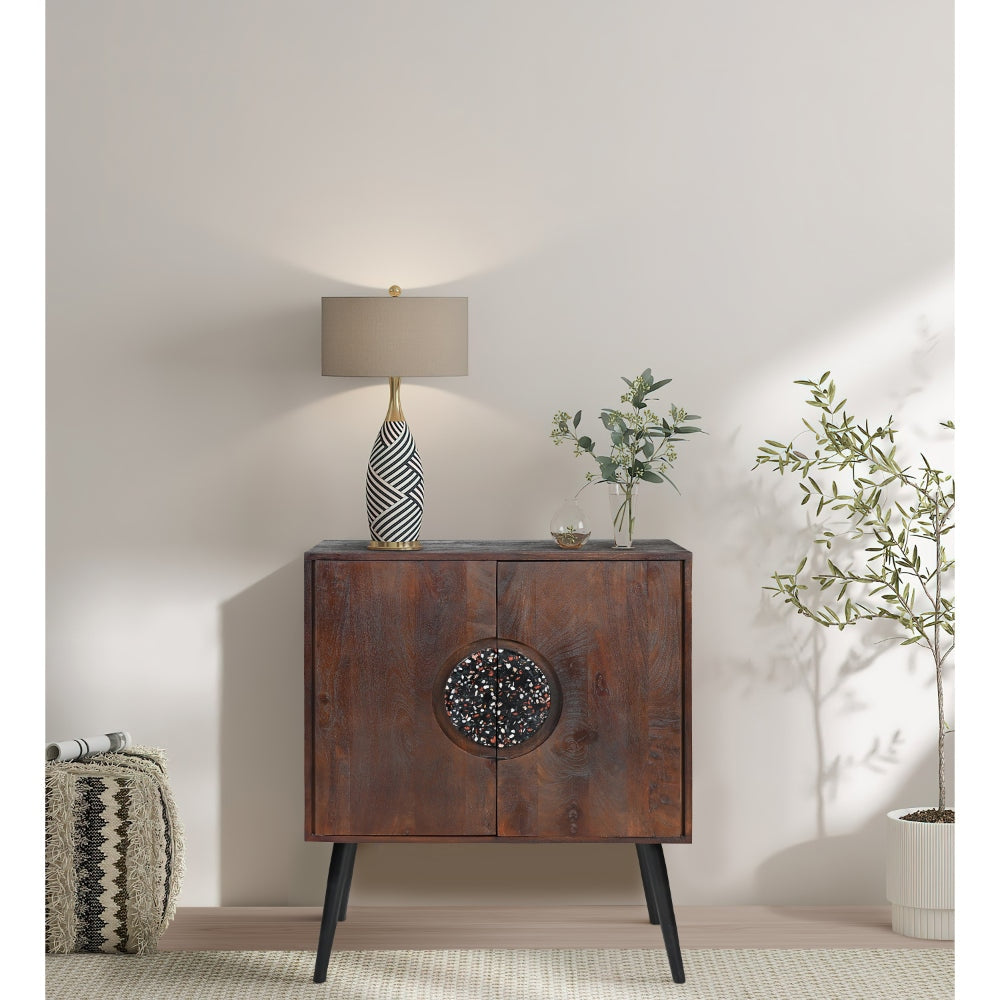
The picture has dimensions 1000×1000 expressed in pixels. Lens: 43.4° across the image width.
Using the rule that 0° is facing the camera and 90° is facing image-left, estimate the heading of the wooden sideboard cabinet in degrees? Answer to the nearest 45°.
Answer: approximately 0°

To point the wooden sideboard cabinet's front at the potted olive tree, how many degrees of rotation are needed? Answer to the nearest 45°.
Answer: approximately 90° to its left

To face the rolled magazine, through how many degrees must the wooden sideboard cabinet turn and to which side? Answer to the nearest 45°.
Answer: approximately 90° to its right

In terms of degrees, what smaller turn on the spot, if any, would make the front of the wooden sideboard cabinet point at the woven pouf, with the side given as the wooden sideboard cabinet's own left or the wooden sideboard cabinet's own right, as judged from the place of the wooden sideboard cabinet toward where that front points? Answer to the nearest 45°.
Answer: approximately 90° to the wooden sideboard cabinet's own right
